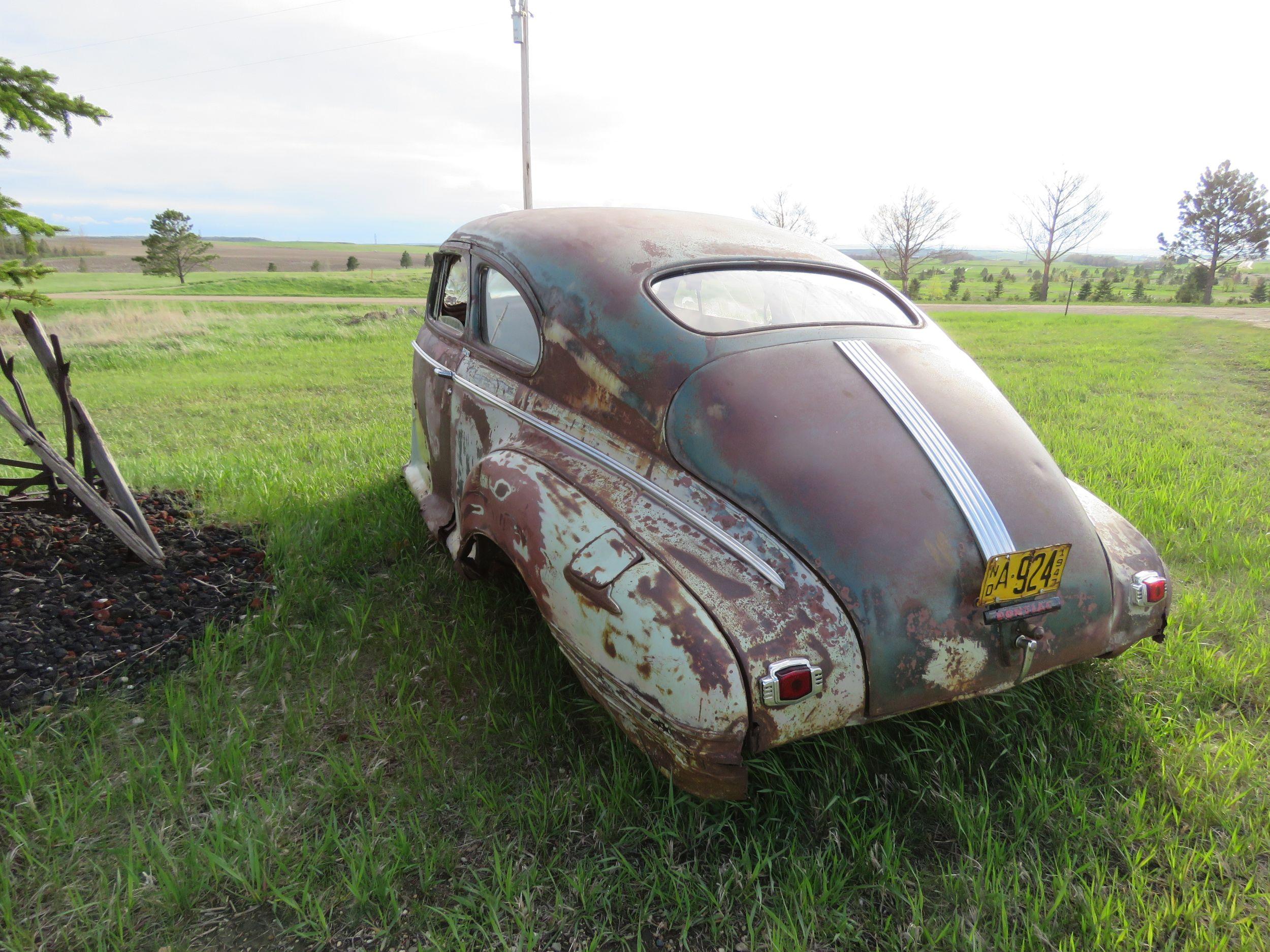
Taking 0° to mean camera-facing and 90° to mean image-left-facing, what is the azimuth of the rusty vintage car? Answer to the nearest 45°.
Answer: approximately 135°

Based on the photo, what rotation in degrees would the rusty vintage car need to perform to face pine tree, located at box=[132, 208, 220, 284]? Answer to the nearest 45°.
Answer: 0° — it already faces it

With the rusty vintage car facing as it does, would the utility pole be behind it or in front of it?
in front

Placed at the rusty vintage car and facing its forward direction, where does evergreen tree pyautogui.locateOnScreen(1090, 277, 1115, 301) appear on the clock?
The evergreen tree is roughly at 2 o'clock from the rusty vintage car.

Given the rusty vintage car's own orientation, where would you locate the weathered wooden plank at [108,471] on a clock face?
The weathered wooden plank is roughly at 11 o'clock from the rusty vintage car.

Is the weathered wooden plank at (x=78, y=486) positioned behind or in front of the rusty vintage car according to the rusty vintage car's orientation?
in front
